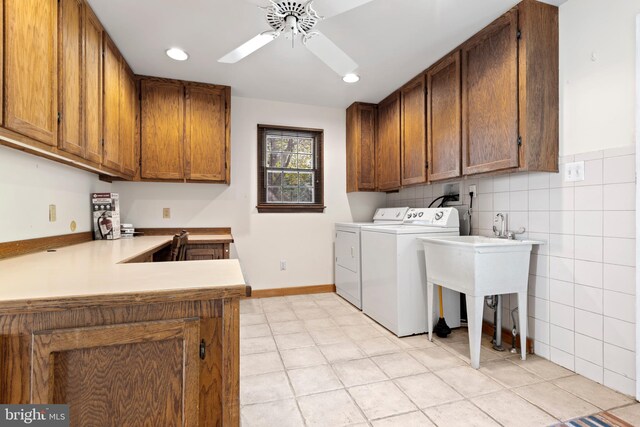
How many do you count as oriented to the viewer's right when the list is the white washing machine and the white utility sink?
0

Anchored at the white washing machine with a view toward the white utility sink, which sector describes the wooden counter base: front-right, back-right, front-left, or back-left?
front-right

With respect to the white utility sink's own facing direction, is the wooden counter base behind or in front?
in front

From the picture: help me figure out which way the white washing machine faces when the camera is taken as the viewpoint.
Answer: facing the viewer and to the left of the viewer

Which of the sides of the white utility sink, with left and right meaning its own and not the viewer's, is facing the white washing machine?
right

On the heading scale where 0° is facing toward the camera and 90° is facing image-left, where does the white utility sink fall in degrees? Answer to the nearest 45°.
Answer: approximately 45°

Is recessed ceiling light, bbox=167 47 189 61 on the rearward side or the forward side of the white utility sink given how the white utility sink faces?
on the forward side

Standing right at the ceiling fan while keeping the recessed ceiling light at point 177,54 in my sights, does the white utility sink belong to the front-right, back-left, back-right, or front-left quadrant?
back-right
